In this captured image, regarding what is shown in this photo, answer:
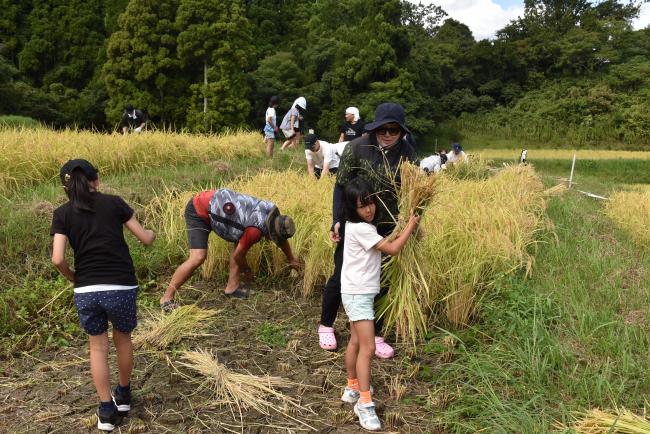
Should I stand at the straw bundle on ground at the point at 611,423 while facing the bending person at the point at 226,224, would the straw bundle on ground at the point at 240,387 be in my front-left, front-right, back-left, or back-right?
front-left

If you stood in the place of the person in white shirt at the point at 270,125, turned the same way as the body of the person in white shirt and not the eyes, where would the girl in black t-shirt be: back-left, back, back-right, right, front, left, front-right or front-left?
right

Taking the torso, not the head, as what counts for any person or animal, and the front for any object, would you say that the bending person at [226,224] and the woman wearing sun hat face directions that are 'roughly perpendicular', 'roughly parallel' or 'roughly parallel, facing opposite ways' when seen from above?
roughly perpendicular

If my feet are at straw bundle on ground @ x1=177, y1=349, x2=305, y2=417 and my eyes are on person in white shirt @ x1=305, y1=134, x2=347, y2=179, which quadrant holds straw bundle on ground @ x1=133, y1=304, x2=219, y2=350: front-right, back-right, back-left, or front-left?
front-left

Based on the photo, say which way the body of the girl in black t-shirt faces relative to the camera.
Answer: away from the camera

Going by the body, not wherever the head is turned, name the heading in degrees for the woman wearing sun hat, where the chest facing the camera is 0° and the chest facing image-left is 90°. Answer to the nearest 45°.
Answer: approximately 0°

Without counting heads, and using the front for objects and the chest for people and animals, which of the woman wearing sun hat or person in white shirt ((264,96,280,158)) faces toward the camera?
the woman wearing sun hat

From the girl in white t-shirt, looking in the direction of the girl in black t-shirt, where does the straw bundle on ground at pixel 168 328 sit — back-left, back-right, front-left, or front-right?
front-right

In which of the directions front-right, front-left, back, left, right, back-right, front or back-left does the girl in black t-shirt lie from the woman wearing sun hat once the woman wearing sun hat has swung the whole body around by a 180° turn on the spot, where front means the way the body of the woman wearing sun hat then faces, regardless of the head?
back-left

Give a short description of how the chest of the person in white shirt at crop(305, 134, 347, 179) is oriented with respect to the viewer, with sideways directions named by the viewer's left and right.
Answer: facing the viewer and to the left of the viewer

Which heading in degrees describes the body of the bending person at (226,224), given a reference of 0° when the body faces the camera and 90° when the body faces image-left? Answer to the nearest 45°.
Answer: approximately 270°
